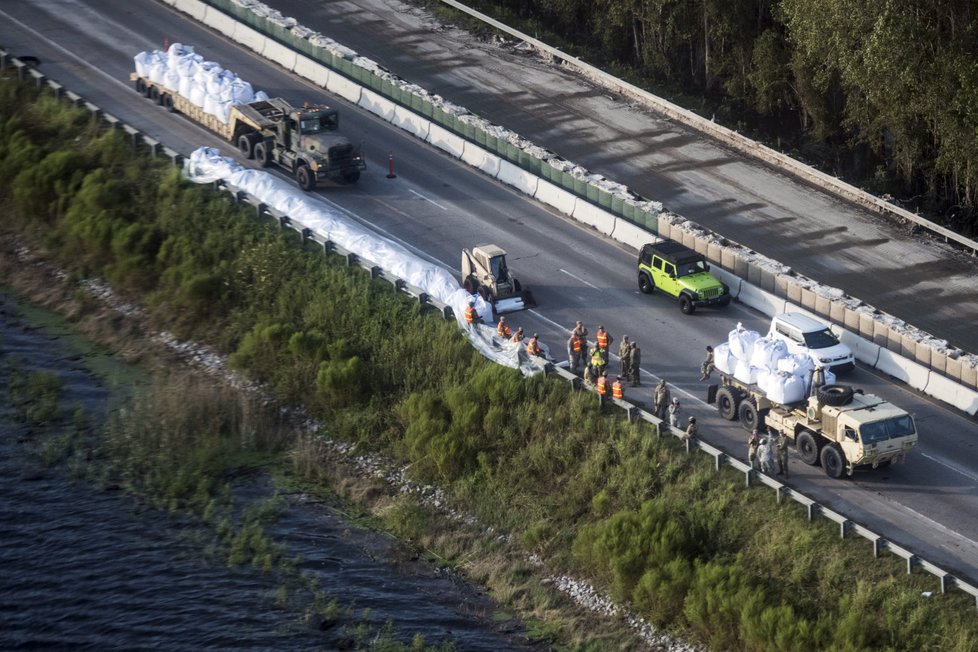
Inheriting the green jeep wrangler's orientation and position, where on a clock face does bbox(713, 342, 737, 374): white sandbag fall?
The white sandbag is roughly at 1 o'clock from the green jeep wrangler.

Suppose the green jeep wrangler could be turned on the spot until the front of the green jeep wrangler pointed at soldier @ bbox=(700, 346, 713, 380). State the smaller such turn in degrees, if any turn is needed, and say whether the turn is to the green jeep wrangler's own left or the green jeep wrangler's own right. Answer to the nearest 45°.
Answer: approximately 45° to the green jeep wrangler's own right

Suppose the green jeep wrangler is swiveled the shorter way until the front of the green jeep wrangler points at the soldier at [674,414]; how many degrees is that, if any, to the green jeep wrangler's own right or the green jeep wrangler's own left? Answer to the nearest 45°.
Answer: approximately 45° to the green jeep wrangler's own right

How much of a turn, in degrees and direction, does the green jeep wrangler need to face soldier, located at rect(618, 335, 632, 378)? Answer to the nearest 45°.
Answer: approximately 45° to its right

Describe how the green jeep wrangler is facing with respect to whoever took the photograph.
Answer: facing the viewer and to the right of the viewer

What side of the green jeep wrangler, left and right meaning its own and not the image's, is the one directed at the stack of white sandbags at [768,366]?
front

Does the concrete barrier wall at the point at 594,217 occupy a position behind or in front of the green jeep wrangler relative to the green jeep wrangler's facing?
behind

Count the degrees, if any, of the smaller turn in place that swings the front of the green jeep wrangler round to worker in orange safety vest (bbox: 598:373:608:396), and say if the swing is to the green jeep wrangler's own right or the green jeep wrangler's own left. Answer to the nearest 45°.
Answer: approximately 45° to the green jeep wrangler's own right

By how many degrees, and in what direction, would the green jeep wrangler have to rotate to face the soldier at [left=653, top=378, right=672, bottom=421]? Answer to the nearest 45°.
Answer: approximately 45° to its right

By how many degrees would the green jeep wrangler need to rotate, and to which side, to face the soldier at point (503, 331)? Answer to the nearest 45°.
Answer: approximately 90° to its right

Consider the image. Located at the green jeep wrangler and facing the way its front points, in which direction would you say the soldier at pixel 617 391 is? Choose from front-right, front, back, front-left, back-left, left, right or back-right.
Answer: front-right

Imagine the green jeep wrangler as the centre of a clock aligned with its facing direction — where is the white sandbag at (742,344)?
The white sandbag is roughly at 1 o'clock from the green jeep wrangler.

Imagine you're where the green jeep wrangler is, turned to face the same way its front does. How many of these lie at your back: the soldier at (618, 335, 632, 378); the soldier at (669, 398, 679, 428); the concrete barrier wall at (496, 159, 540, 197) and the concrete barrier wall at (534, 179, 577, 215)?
2
